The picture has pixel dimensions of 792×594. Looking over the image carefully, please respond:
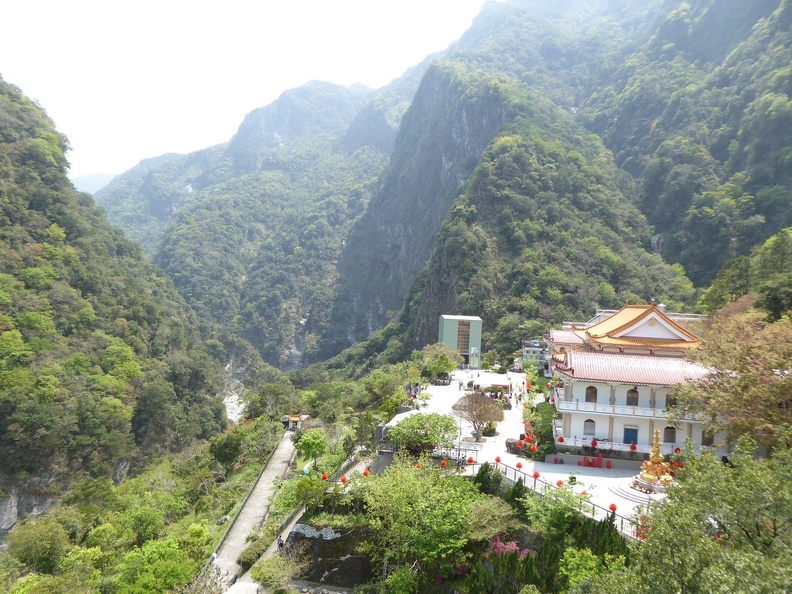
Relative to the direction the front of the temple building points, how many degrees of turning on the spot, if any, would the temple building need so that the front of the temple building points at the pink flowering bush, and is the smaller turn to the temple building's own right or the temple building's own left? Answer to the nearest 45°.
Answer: approximately 90° to the temple building's own left

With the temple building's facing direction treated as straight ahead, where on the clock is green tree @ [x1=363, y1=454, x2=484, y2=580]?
The green tree is roughly at 10 o'clock from the temple building.

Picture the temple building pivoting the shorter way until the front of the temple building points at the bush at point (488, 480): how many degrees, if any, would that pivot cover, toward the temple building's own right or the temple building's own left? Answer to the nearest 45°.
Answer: approximately 45° to the temple building's own left

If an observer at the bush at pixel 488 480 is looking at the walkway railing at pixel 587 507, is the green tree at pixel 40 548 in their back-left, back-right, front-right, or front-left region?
back-right

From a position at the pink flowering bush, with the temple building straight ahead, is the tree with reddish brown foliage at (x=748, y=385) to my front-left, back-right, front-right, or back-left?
front-right

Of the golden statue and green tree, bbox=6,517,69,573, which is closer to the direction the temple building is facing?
the green tree

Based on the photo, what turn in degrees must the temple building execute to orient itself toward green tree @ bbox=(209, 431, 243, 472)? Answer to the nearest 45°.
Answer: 0° — it already faces it

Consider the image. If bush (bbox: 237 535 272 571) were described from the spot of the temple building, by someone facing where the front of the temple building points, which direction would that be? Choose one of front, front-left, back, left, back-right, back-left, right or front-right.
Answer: front-left

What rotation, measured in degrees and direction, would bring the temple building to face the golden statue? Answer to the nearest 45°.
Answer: approximately 90° to its left

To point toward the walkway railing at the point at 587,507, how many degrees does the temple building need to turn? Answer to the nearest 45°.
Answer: approximately 90° to its left

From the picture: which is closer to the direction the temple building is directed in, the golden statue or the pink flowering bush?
the pink flowering bush

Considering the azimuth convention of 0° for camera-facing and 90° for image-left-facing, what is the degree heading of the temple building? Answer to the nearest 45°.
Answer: approximately 90°
